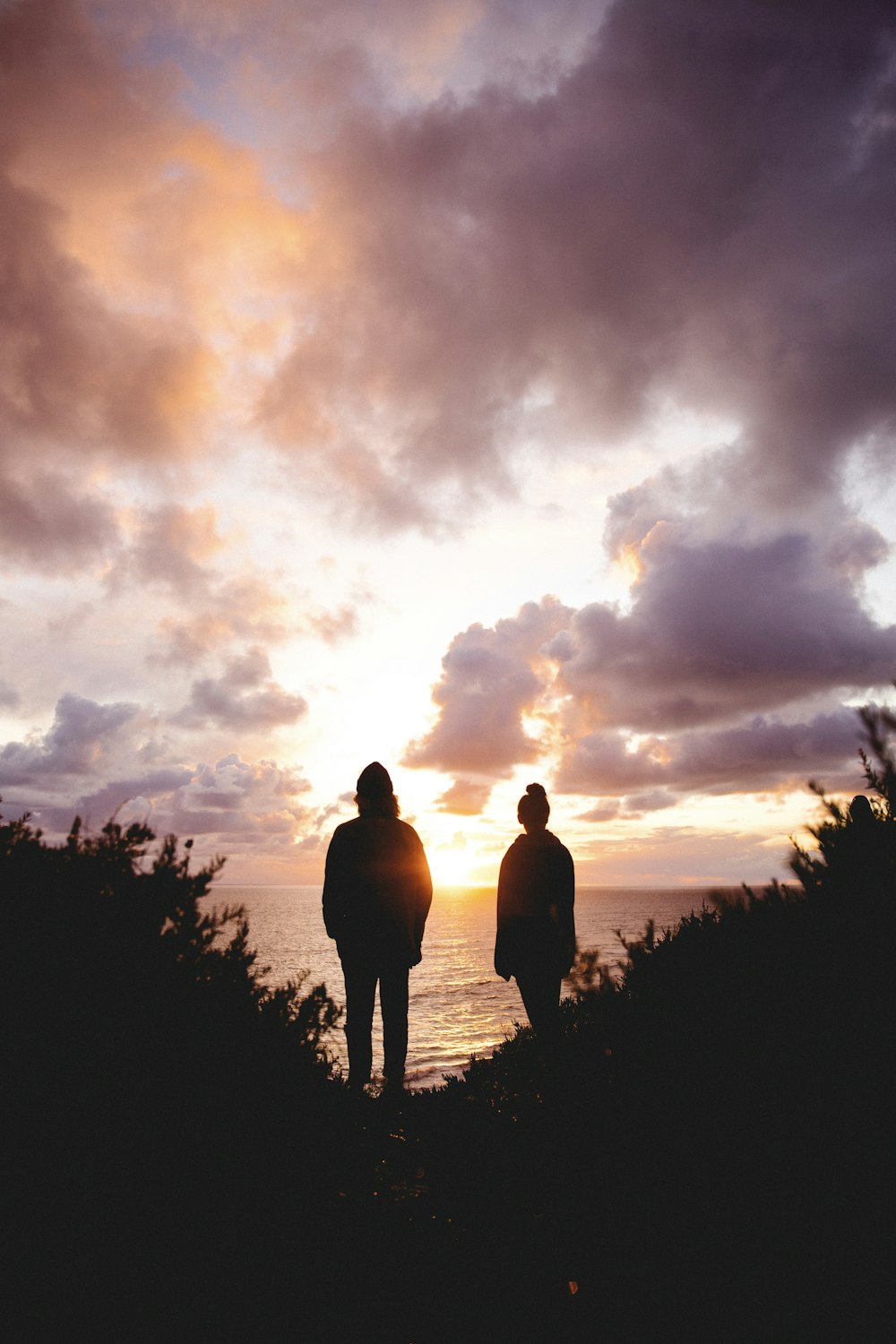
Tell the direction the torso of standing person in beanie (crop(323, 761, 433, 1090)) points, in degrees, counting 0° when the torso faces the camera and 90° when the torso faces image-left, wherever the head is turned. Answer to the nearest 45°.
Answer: approximately 180°

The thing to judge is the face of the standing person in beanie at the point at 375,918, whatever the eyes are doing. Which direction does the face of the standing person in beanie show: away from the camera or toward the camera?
away from the camera

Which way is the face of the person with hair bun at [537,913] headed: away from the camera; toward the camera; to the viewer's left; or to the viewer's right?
away from the camera

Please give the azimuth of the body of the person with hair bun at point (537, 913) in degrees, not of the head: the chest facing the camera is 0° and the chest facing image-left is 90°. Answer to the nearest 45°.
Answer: approximately 180°
